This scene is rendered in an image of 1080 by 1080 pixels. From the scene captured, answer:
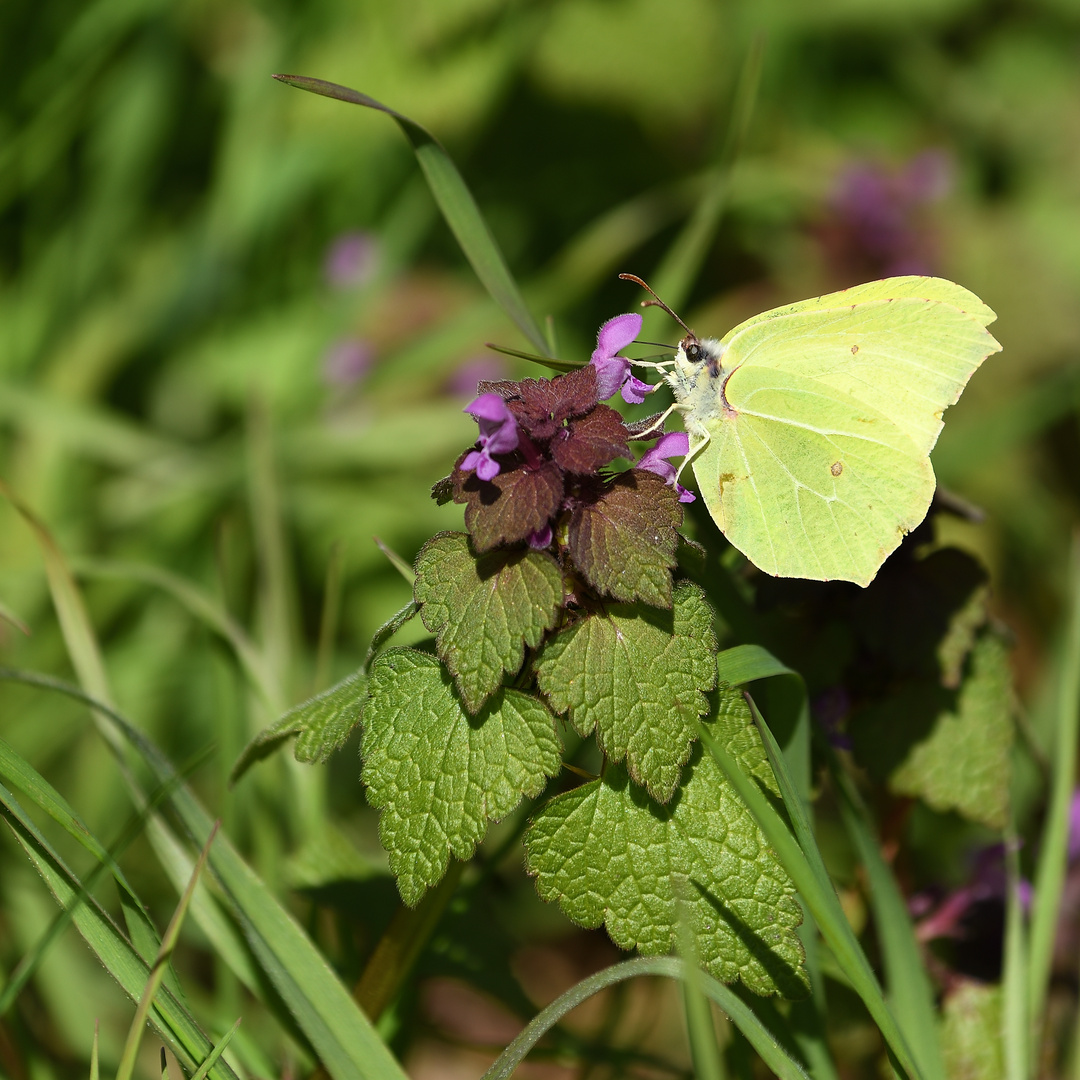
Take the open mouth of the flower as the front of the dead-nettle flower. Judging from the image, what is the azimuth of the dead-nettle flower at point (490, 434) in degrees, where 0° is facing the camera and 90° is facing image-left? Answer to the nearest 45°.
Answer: approximately 45°

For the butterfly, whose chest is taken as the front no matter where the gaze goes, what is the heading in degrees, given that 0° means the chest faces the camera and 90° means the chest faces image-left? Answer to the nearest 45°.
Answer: approximately 90°

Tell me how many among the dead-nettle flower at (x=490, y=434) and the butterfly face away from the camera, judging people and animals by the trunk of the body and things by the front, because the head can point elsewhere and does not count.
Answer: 0
